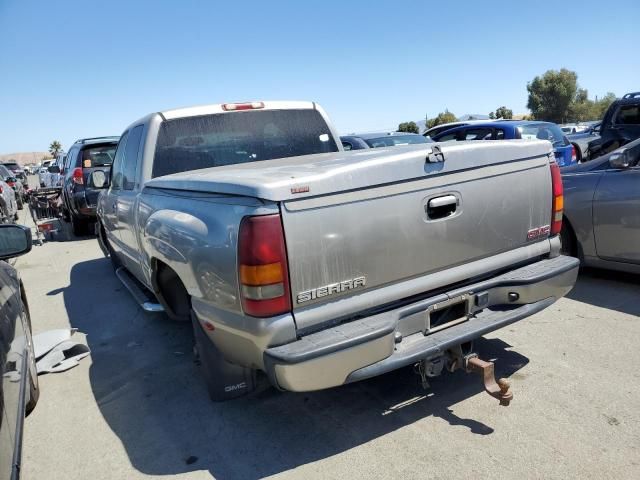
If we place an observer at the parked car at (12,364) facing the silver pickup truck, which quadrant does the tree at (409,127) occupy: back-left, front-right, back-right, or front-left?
front-left

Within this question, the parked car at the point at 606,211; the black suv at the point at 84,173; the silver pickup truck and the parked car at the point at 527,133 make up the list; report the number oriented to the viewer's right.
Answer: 0

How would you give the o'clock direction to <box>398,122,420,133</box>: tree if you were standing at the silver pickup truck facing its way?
The tree is roughly at 2 o'clock from the silver pickup truck.

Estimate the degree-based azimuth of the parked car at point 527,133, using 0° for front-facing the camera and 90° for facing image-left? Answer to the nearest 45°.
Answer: approximately 135°

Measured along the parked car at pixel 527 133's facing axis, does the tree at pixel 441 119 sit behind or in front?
in front

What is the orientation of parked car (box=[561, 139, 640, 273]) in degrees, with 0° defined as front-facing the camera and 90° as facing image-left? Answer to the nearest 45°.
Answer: approximately 135°

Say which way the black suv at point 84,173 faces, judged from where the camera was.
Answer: facing away from the viewer and to the left of the viewer

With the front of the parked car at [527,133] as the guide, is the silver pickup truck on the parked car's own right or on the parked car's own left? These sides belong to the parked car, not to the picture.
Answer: on the parked car's own left

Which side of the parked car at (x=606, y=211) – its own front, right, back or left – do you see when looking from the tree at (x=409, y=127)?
front

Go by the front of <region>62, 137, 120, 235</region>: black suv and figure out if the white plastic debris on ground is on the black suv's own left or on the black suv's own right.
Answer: on the black suv's own left

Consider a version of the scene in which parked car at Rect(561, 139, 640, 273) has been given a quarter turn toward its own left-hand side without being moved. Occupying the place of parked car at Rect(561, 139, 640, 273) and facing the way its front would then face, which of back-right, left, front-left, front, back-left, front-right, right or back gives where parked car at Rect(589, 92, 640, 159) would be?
back-right

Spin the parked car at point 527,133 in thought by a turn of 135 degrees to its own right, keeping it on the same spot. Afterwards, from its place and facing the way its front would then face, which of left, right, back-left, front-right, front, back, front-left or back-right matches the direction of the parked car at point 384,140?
back

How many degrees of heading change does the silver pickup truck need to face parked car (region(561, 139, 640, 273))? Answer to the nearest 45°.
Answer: approximately 90° to its right

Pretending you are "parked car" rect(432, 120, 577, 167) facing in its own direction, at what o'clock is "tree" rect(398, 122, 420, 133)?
The tree is roughly at 1 o'clock from the parked car.
